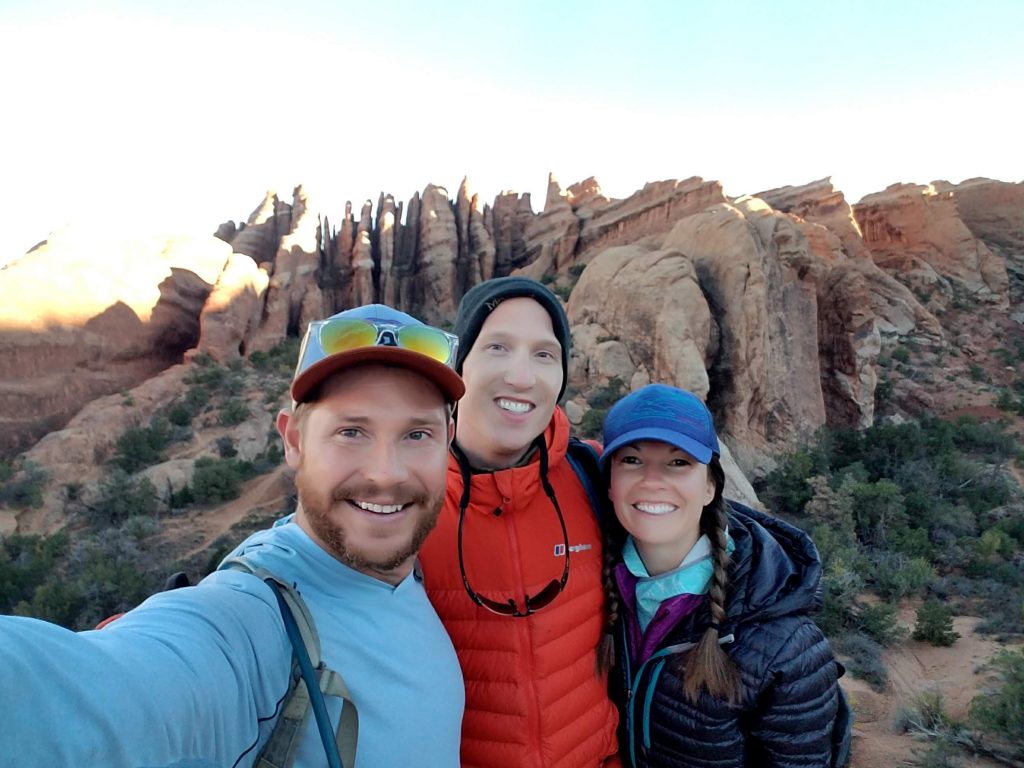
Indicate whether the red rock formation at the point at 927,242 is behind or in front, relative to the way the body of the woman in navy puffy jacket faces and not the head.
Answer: behind

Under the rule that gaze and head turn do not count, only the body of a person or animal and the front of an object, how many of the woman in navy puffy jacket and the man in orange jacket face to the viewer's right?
0

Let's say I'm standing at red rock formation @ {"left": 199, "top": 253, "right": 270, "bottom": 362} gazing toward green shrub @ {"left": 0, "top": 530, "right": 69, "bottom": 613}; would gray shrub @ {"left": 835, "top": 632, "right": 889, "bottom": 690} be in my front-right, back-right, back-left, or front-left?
front-left

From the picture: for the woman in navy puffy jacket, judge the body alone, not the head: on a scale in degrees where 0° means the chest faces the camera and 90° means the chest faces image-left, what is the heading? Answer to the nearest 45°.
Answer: approximately 45°

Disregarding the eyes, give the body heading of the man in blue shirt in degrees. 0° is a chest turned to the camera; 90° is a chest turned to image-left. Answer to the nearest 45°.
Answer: approximately 315°

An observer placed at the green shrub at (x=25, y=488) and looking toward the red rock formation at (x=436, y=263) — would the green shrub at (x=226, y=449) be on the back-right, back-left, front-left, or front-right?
front-right

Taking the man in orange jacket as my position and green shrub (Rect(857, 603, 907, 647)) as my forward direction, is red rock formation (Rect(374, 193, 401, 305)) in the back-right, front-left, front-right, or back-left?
front-left

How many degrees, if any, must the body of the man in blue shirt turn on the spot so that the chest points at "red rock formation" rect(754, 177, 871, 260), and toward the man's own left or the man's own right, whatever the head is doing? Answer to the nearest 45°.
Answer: approximately 90° to the man's own left

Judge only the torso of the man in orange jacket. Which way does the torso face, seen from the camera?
toward the camera

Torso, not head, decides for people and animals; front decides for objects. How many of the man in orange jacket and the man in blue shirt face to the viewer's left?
0
